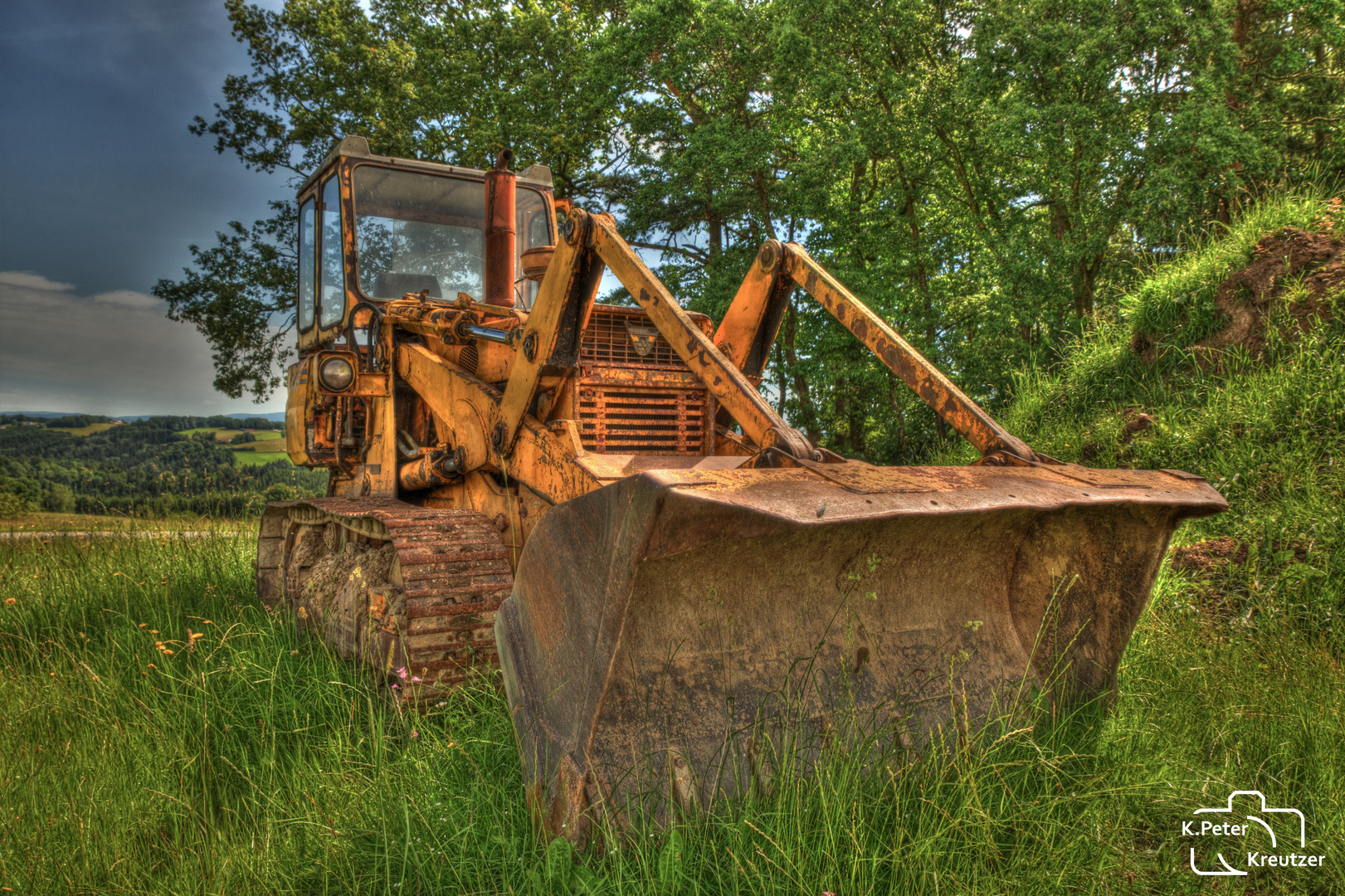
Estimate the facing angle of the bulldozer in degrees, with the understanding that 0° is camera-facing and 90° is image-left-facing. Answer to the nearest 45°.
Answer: approximately 315°

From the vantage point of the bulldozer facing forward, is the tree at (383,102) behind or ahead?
behind
